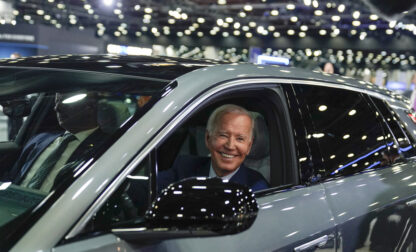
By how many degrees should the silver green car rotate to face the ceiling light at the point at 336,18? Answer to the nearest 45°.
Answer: approximately 135° to its right

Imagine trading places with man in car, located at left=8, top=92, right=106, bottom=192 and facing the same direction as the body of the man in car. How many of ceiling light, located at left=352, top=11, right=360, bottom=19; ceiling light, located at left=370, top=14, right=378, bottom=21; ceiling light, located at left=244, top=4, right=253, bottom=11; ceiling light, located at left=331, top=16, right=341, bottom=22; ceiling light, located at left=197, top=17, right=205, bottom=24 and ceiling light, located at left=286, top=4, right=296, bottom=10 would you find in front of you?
0

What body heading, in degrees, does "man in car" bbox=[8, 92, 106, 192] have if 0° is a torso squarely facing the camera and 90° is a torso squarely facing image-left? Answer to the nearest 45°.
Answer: approximately 45°

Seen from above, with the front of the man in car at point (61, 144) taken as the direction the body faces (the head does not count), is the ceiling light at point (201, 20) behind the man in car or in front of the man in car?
behind

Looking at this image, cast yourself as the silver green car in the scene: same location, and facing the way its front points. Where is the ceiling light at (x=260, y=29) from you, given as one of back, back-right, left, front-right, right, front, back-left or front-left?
back-right

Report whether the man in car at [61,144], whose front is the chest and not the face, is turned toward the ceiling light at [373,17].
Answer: no

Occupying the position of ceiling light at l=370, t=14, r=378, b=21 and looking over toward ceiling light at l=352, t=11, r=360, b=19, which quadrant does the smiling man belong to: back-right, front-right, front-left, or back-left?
front-left

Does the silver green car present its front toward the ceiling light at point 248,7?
no

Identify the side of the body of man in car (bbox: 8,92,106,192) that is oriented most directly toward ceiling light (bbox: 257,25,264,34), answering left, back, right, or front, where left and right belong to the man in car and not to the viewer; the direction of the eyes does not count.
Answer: back

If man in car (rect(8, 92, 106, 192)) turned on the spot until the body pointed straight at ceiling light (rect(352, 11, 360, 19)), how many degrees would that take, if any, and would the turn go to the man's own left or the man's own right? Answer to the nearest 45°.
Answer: approximately 180°

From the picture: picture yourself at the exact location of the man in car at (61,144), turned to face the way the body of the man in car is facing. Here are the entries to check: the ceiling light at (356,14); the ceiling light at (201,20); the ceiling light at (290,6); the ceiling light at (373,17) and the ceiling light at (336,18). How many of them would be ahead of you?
0

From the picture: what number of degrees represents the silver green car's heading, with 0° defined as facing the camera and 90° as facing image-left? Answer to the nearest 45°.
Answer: approximately 45°

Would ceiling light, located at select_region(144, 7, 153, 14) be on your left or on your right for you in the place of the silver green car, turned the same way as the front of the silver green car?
on your right

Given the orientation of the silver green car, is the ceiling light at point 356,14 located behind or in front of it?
behind

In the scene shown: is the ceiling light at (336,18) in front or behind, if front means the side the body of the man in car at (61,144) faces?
behind
